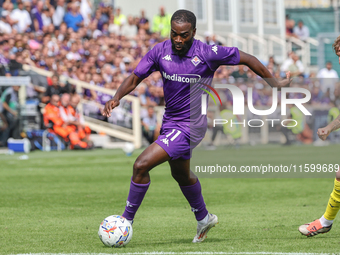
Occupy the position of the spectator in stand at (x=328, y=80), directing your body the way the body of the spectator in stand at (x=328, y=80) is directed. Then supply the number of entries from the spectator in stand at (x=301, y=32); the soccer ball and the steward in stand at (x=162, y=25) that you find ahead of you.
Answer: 1

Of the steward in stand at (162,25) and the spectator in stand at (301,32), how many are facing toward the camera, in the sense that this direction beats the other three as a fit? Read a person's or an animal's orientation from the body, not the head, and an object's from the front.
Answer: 2

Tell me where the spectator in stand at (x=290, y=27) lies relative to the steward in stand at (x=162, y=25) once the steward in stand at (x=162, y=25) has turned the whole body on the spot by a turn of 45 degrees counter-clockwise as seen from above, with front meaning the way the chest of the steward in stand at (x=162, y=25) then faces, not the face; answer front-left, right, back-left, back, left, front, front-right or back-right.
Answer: left

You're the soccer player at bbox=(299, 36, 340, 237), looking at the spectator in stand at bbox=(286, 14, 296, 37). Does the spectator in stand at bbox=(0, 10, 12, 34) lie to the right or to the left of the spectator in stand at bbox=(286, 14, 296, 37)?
left

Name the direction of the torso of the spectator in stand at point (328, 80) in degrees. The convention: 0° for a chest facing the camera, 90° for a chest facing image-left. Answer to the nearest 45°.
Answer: approximately 0°

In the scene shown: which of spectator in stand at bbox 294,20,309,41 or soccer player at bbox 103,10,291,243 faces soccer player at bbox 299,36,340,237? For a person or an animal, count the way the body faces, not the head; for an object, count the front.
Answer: the spectator in stand

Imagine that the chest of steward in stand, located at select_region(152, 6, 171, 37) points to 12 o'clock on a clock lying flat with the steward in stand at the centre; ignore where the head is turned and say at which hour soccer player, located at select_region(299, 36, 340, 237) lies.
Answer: The soccer player is roughly at 12 o'clock from the steward in stand.

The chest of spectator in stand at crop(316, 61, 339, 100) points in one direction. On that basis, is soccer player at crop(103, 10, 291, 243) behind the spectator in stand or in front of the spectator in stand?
in front

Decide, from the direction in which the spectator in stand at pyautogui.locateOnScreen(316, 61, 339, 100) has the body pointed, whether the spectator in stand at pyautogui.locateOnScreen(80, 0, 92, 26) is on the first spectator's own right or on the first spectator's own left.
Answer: on the first spectator's own right

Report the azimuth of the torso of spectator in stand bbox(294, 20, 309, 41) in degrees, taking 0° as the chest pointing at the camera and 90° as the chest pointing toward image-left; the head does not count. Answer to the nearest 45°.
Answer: approximately 0°
